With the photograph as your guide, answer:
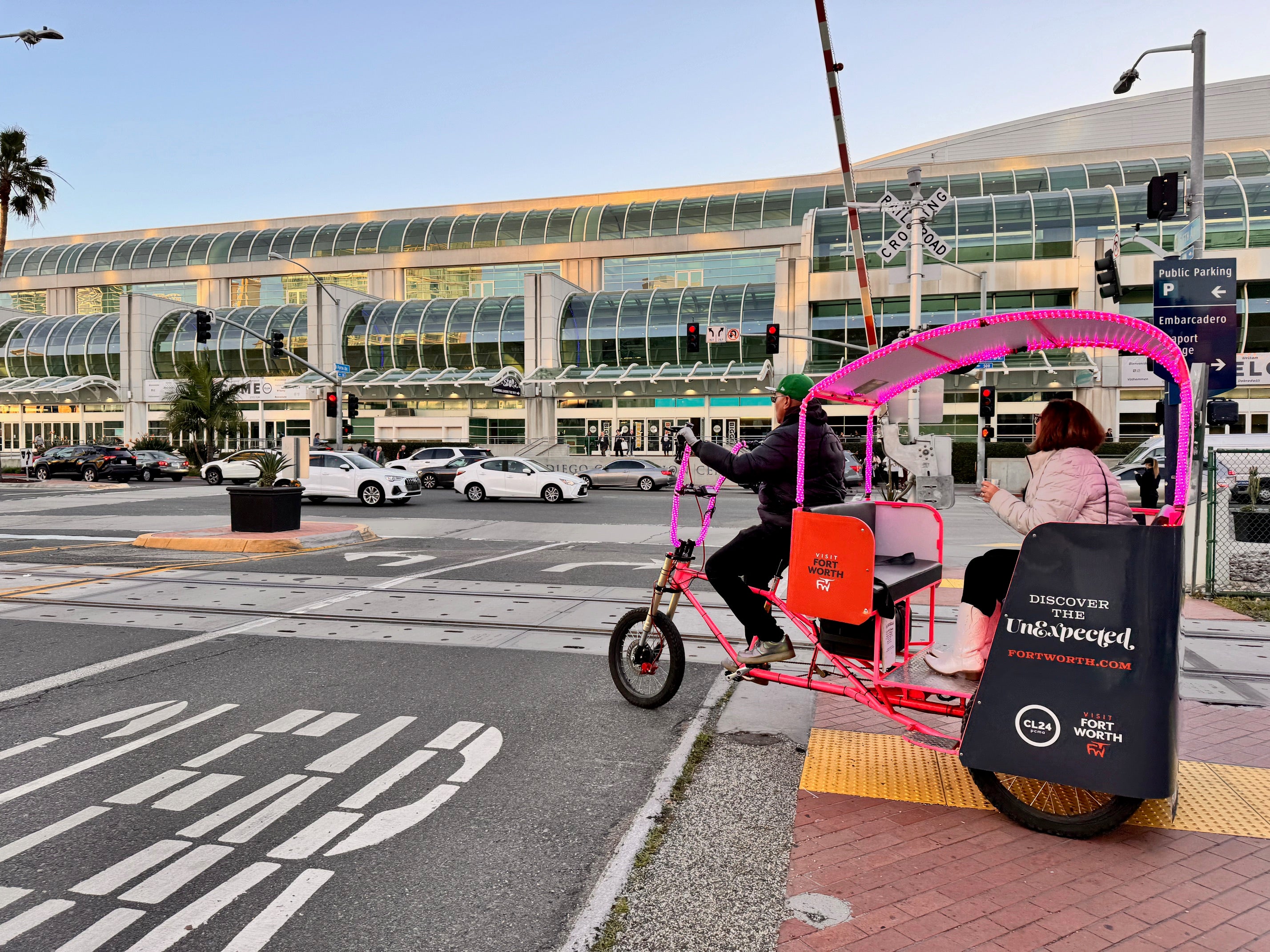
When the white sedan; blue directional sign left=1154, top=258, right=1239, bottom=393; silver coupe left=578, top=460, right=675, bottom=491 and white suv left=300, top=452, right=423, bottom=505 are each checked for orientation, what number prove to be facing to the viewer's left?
1

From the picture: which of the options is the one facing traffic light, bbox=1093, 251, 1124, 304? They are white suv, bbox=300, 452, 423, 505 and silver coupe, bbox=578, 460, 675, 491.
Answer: the white suv

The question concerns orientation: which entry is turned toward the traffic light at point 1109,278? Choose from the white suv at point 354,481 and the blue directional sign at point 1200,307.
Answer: the white suv

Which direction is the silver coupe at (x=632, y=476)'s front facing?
to the viewer's left

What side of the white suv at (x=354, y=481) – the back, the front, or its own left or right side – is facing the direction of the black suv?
back

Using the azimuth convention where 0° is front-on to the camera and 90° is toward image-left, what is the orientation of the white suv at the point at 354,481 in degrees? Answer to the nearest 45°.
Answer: approximately 315°

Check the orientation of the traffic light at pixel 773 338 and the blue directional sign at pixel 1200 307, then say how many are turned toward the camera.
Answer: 2

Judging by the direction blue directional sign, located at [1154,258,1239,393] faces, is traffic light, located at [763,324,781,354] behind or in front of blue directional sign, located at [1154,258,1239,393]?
behind

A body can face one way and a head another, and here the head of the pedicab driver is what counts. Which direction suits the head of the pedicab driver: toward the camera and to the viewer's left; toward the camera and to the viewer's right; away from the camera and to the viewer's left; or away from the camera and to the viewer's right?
away from the camera and to the viewer's left

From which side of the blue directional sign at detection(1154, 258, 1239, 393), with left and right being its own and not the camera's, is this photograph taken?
front

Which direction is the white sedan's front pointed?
to the viewer's right

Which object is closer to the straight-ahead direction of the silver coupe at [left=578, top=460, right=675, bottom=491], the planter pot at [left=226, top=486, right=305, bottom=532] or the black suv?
the black suv

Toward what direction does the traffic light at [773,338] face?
toward the camera

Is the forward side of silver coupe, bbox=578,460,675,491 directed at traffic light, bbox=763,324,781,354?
no

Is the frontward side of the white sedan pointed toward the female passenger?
no

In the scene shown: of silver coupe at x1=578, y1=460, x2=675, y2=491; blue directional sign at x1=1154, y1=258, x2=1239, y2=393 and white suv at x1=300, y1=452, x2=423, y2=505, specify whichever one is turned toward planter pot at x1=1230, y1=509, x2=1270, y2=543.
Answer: the white suv

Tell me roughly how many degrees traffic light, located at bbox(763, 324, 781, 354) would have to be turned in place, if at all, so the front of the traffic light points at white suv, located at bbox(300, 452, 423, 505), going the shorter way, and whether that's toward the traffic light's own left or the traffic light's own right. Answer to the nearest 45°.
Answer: approximately 45° to the traffic light's own right

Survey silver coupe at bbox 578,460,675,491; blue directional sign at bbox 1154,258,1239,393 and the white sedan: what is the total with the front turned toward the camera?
1

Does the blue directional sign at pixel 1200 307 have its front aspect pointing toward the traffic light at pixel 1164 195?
no

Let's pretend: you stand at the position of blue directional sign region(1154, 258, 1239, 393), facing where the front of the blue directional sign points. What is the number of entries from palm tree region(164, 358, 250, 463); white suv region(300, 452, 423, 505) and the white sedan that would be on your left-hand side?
0

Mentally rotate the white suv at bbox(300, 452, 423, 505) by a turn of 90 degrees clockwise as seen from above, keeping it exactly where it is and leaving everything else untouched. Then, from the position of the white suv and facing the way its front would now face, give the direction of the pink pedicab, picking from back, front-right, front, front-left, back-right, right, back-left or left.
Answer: front-left

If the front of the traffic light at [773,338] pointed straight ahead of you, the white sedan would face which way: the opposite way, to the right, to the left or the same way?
to the left
